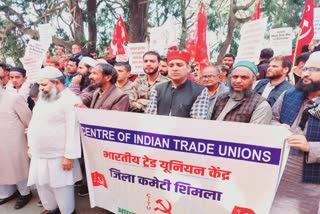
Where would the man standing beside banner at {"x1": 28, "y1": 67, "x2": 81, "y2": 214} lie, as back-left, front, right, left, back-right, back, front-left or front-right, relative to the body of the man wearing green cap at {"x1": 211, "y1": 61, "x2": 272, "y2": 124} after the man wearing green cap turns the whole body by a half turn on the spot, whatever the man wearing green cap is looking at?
back-left

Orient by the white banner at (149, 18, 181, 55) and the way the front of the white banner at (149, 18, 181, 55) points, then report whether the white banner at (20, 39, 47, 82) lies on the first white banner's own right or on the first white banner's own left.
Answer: on the first white banner's own right

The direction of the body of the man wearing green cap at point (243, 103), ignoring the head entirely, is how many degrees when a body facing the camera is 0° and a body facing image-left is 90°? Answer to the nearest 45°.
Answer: approximately 45°

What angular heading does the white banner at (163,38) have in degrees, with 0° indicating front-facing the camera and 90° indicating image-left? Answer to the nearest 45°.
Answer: approximately 0°

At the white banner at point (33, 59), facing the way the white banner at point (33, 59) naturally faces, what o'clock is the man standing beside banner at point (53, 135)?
The man standing beside banner is roughly at 12 o'clock from the white banner.

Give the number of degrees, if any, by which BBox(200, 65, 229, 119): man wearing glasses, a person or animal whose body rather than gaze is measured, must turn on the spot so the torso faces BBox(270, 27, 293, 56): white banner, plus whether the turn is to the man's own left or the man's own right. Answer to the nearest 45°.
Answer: approximately 180°

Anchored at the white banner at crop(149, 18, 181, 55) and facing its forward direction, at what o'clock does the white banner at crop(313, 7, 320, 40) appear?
the white banner at crop(313, 7, 320, 40) is roughly at 9 o'clock from the white banner at crop(149, 18, 181, 55).

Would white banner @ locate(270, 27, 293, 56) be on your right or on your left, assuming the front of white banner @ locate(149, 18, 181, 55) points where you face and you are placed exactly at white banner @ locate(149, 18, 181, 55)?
on your left

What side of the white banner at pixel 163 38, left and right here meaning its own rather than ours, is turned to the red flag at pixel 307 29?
left

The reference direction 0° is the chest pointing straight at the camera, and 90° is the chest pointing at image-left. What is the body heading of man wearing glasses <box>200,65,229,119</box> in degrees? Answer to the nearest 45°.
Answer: approximately 45°

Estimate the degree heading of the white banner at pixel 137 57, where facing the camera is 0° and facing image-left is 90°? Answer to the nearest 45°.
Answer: approximately 0°
